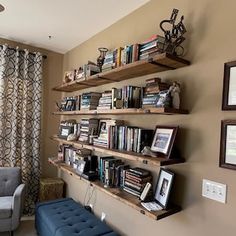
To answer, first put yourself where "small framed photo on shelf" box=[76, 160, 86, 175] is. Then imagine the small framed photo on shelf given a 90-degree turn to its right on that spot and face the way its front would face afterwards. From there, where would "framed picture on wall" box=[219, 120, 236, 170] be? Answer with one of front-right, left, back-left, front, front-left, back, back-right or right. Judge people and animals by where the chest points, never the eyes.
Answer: back

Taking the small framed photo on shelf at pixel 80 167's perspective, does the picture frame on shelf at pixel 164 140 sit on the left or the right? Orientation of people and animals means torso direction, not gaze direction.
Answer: on its left

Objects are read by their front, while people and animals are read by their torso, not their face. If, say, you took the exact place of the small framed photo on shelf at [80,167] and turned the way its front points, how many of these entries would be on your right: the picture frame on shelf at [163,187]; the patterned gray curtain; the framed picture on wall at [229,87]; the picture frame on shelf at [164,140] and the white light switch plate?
1

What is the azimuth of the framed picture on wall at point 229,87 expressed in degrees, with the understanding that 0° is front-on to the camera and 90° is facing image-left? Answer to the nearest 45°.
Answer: approximately 45°

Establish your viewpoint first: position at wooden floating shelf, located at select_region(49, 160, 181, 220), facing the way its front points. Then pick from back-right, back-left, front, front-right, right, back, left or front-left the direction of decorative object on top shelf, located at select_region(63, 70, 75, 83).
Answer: right

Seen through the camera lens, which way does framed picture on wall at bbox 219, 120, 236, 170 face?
facing the viewer and to the left of the viewer

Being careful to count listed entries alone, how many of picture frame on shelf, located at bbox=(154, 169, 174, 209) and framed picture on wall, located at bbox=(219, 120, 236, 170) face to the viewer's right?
0

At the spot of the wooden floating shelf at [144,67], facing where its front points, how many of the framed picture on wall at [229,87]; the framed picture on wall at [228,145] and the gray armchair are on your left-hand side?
2

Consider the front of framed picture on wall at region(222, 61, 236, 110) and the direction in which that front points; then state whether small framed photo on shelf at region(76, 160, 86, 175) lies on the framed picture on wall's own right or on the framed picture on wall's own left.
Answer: on the framed picture on wall's own right

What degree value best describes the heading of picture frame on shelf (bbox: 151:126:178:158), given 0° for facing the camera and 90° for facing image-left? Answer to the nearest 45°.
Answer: approximately 45°

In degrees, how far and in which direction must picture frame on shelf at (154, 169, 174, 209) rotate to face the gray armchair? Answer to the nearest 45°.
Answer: approximately 45° to its right
